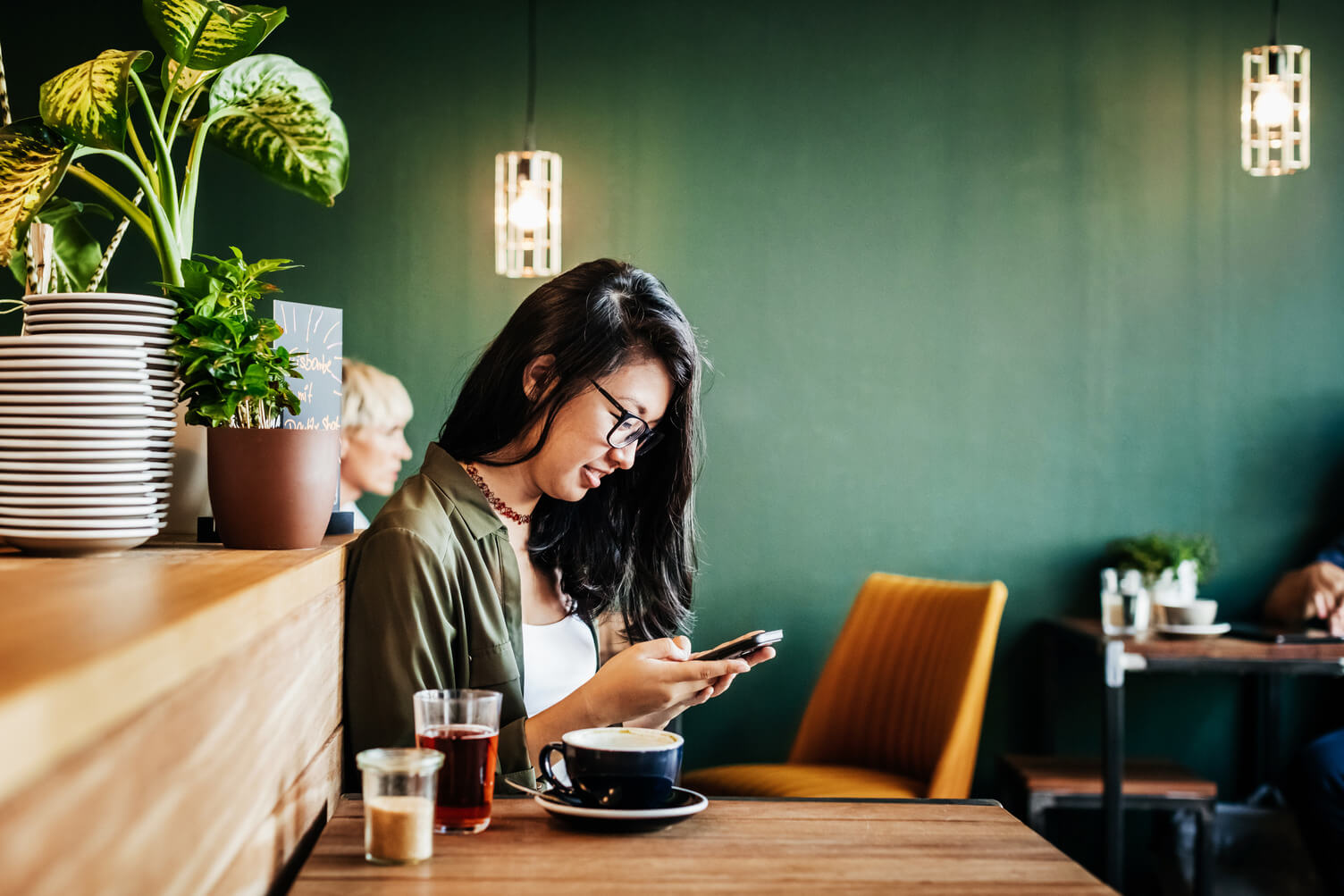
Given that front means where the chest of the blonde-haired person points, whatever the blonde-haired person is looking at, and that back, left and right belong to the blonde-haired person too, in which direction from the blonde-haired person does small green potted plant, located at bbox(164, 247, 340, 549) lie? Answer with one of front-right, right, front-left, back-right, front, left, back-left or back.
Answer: right

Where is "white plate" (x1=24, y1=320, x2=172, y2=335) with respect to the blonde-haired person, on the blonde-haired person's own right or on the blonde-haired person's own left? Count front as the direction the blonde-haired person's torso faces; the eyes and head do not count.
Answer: on the blonde-haired person's own right

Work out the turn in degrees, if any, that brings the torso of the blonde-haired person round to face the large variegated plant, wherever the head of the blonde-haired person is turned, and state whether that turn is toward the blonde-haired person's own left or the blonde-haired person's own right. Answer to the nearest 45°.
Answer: approximately 90° to the blonde-haired person's own right

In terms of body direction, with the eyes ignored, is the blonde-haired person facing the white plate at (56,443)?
no

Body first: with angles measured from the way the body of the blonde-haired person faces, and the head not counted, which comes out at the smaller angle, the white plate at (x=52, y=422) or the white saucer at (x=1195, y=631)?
the white saucer

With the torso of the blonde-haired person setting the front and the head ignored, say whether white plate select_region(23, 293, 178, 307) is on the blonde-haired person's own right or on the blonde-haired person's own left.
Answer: on the blonde-haired person's own right

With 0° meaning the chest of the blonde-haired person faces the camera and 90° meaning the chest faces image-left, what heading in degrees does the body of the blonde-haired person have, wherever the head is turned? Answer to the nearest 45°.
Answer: approximately 270°

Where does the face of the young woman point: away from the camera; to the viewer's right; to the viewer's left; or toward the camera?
to the viewer's right

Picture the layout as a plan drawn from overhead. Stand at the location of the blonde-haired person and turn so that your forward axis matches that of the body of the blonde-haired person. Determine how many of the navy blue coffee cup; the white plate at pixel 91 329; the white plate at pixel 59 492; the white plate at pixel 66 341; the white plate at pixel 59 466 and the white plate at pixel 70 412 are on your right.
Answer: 6

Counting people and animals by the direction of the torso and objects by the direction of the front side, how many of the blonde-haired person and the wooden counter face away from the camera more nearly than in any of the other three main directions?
0

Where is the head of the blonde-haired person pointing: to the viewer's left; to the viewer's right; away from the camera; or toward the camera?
to the viewer's right

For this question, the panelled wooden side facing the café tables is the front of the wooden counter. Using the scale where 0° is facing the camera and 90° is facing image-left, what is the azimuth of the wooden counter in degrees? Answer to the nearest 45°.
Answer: approximately 315°

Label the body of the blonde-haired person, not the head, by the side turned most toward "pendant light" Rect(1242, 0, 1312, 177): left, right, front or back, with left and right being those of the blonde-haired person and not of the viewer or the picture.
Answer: front
